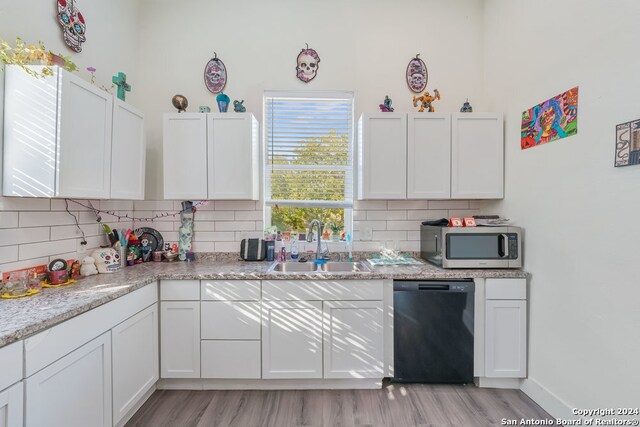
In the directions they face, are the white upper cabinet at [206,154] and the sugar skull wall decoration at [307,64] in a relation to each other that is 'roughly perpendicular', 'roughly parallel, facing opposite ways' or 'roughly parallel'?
roughly parallel

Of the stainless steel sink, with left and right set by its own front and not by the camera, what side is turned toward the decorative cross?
right

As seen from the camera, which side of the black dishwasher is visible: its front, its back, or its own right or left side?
front

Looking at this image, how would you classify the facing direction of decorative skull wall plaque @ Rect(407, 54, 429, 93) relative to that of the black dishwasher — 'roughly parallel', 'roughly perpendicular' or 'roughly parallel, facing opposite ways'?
roughly parallel

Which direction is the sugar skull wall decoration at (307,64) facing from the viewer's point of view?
toward the camera

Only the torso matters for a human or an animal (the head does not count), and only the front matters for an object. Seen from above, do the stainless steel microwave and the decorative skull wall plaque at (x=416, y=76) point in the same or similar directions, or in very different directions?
same or similar directions

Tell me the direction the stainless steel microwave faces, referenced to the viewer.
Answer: facing the viewer

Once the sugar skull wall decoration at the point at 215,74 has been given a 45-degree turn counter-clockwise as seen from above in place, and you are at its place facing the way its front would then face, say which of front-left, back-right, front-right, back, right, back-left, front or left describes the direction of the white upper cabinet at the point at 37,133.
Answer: right

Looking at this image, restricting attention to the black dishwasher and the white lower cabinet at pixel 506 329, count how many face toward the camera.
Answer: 2

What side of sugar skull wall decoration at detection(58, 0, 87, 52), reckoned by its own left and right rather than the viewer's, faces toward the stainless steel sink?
front

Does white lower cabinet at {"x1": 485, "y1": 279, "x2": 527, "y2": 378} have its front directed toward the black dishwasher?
no

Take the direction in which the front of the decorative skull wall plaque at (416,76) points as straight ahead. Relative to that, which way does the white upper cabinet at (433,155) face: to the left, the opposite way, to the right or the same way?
the same way

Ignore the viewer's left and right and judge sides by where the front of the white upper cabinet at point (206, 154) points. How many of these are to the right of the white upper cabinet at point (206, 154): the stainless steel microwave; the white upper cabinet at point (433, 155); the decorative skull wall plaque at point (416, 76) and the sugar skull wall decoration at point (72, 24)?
1

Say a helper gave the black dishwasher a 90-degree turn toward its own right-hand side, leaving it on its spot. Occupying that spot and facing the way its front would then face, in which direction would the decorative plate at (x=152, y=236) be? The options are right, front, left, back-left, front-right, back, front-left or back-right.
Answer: front

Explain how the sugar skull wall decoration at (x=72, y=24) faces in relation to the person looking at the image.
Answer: facing the viewer and to the right of the viewer

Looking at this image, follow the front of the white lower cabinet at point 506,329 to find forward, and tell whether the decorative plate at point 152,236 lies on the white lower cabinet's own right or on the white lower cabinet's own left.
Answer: on the white lower cabinet's own right

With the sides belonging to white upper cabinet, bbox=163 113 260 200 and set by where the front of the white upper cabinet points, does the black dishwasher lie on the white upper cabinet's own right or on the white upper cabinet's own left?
on the white upper cabinet's own left
